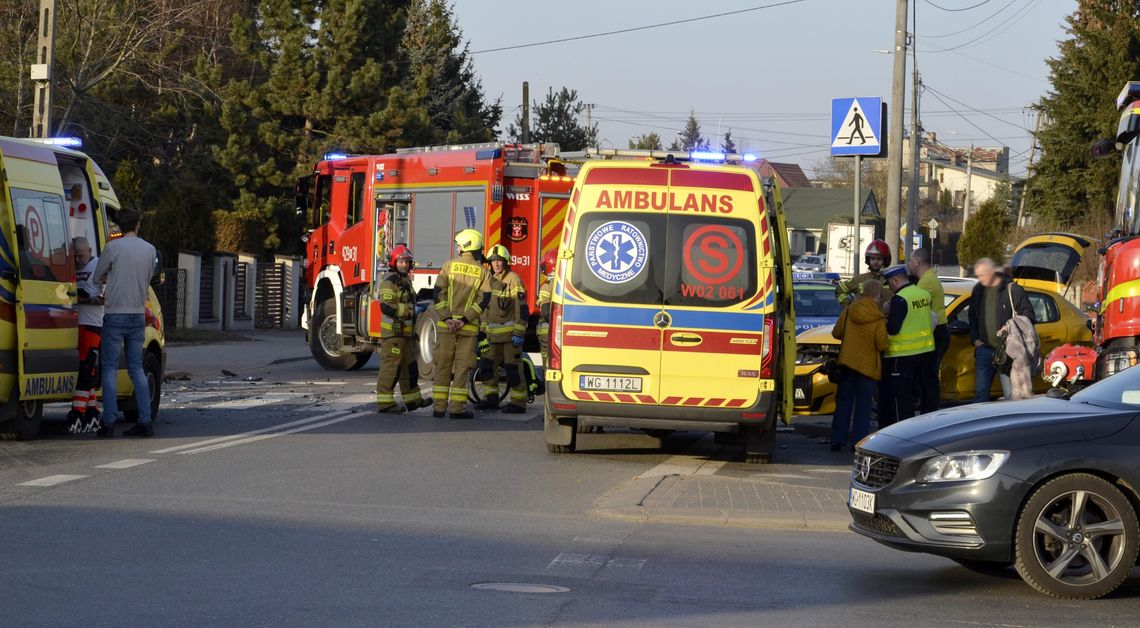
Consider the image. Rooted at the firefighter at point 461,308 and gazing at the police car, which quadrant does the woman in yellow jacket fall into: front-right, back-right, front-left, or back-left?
front-right

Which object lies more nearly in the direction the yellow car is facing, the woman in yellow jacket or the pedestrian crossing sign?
the woman in yellow jacket

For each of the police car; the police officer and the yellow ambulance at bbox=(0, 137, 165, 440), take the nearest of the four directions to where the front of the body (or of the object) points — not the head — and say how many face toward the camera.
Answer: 1

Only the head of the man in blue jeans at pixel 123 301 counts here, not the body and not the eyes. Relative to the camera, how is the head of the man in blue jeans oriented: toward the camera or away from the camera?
away from the camera

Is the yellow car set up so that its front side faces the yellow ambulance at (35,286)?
yes

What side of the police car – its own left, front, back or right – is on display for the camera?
front

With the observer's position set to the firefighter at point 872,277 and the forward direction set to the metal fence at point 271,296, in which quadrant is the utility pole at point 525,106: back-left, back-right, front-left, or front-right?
front-right

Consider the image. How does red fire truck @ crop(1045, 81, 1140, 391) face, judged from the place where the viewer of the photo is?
facing the viewer and to the left of the viewer

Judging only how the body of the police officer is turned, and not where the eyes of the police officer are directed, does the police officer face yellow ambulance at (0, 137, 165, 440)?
no

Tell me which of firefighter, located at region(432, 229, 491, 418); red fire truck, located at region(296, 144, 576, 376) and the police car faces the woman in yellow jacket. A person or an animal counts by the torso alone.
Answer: the police car

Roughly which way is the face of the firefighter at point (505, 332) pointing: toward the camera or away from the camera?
toward the camera

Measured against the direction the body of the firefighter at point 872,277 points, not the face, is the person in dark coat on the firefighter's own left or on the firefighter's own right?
on the firefighter's own left

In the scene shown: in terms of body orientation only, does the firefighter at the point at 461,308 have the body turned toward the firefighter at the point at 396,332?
no
